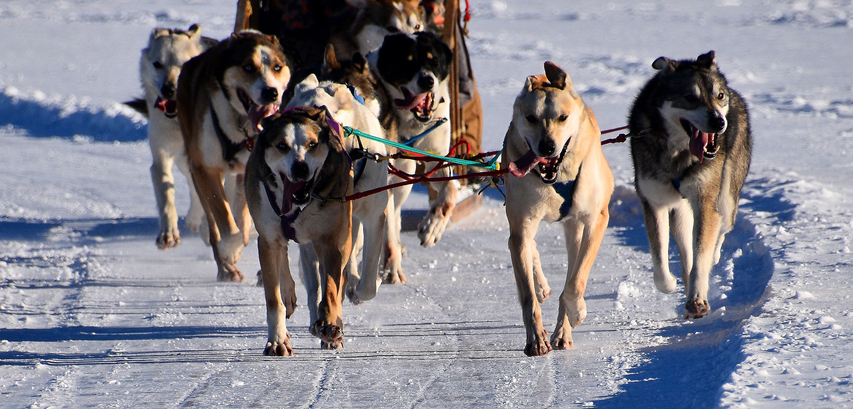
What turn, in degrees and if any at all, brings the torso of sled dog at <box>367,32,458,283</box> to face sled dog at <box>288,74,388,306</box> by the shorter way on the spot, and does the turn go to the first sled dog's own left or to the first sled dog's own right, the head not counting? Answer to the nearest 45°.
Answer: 0° — it already faces it

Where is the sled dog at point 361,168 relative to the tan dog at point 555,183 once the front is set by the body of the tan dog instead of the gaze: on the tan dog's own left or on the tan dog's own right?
on the tan dog's own right

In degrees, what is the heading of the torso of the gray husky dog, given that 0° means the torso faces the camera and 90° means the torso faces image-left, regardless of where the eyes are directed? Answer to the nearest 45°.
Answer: approximately 0°

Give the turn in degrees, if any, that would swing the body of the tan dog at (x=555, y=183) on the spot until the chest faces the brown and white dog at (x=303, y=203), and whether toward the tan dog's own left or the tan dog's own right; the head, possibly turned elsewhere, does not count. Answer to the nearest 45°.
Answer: approximately 90° to the tan dog's own right
